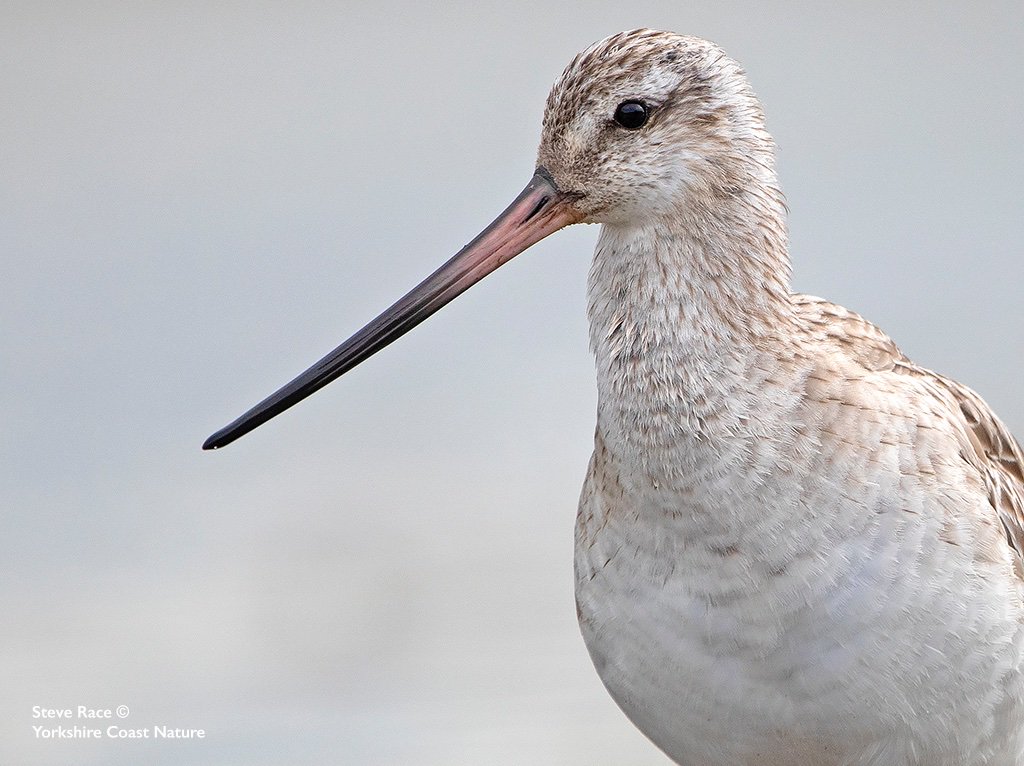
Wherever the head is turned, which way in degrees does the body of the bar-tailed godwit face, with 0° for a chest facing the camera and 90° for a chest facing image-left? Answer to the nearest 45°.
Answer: approximately 45°
